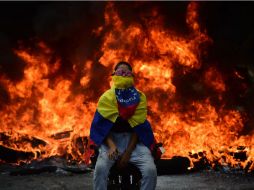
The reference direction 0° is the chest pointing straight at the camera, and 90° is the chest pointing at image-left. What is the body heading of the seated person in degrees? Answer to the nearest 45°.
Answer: approximately 0°
